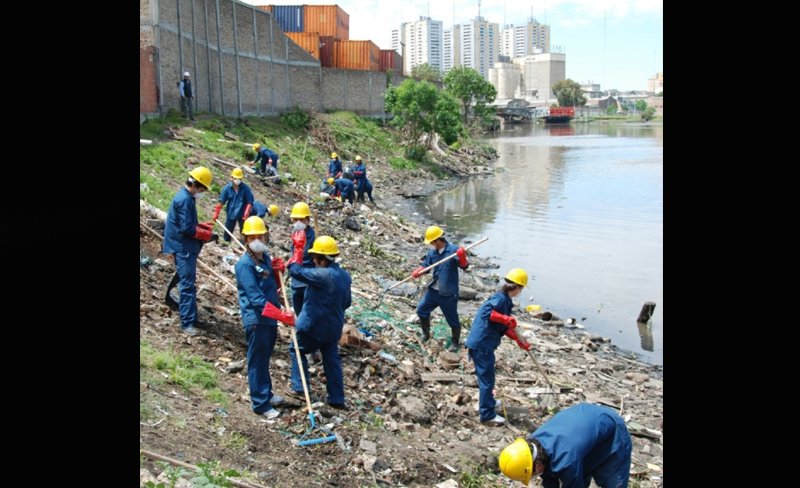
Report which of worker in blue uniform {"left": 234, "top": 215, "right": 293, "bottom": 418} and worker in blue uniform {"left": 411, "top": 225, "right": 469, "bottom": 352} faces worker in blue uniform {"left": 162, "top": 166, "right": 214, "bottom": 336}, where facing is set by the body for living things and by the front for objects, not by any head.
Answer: worker in blue uniform {"left": 411, "top": 225, "right": 469, "bottom": 352}

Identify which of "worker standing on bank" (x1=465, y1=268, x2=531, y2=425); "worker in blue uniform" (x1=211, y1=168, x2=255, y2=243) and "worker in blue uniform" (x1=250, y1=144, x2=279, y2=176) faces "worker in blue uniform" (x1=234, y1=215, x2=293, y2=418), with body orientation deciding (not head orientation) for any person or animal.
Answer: "worker in blue uniform" (x1=211, y1=168, x2=255, y2=243)

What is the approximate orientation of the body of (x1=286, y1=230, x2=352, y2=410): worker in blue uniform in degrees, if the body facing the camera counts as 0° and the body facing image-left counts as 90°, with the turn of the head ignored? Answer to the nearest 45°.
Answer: approximately 135°

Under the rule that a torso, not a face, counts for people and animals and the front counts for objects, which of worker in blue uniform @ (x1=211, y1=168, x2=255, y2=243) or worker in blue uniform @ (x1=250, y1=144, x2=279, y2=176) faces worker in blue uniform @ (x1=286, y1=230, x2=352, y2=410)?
worker in blue uniform @ (x1=211, y1=168, x2=255, y2=243)

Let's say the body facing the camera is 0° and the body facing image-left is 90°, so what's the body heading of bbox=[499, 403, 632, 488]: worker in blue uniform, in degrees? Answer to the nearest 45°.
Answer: approximately 90°

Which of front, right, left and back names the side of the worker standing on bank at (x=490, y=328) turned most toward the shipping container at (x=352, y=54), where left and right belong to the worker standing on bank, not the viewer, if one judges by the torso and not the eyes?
left

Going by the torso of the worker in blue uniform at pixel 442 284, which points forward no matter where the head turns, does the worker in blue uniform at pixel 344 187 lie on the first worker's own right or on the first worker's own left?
on the first worker's own right

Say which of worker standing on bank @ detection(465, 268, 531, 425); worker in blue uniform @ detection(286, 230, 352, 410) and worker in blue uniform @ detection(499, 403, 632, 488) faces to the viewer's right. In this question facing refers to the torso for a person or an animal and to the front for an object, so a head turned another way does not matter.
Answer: the worker standing on bank

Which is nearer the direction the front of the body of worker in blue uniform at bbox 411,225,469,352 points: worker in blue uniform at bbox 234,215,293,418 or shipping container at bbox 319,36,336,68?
the worker in blue uniform

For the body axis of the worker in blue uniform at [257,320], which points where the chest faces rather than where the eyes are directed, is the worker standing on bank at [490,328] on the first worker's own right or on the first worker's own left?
on the first worker's own left

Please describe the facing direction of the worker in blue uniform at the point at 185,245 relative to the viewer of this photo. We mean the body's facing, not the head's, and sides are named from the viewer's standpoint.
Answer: facing to the right of the viewer
